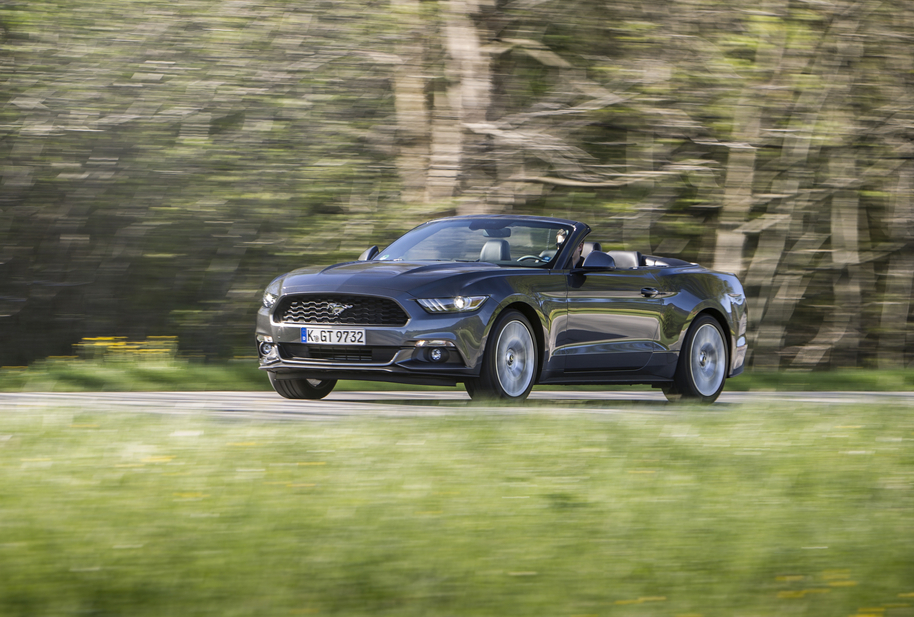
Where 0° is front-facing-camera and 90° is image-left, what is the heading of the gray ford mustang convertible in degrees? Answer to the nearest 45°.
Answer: approximately 45°
